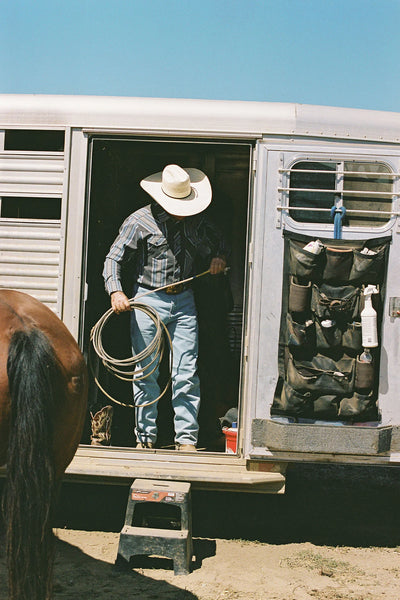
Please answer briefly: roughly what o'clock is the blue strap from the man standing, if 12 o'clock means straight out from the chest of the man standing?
The blue strap is roughly at 10 o'clock from the man standing.

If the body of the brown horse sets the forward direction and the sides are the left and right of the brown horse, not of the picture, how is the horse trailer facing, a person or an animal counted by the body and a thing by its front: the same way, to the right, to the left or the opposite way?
to the right

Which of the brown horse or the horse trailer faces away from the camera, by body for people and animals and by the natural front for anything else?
the brown horse

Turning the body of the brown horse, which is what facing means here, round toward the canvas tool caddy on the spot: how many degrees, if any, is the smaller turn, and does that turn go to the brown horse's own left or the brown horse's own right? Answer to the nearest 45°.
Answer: approximately 45° to the brown horse's own right

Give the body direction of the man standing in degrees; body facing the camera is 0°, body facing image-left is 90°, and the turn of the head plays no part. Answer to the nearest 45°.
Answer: approximately 0°

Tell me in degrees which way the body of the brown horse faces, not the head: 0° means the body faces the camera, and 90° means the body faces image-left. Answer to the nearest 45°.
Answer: approximately 180°

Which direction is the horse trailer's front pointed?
to the viewer's right

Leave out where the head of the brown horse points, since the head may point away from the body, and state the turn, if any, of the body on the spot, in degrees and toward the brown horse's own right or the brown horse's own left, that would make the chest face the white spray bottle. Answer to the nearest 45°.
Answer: approximately 45° to the brown horse's own right

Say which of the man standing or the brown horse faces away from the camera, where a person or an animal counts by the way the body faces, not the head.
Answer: the brown horse

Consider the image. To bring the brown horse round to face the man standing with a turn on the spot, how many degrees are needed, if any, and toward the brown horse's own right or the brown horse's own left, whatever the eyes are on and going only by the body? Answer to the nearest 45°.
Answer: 0° — it already faces them
